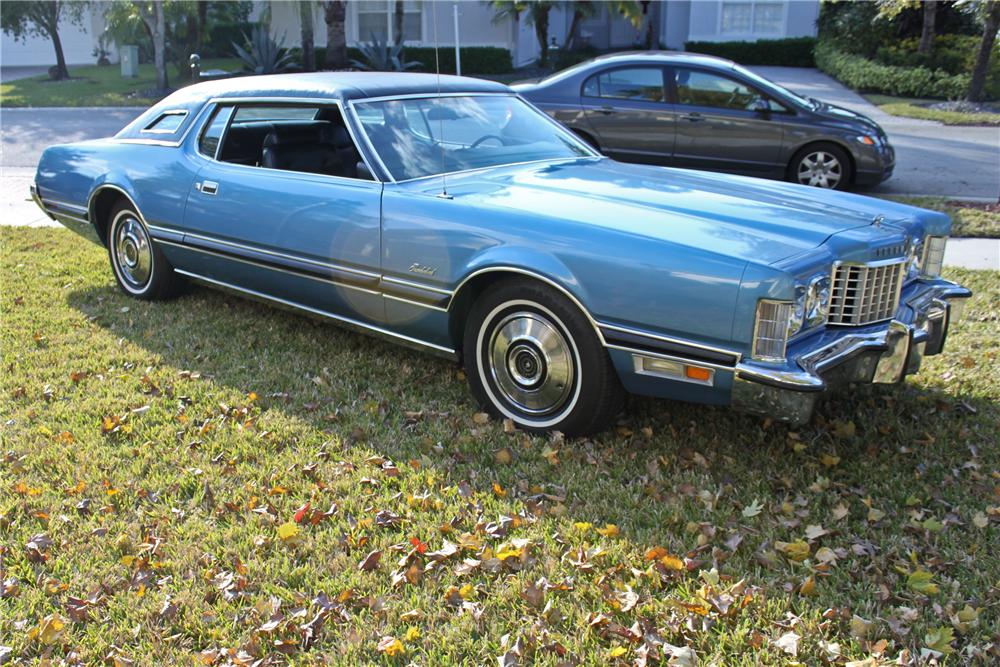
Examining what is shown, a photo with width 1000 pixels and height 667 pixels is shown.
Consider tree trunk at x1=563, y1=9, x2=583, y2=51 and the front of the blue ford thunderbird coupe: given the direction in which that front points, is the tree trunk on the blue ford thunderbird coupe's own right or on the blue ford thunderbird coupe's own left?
on the blue ford thunderbird coupe's own left

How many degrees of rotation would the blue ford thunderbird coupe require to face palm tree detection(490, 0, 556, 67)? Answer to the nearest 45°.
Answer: approximately 135° to its left

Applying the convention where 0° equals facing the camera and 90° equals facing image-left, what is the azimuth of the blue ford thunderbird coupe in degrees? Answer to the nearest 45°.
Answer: approximately 315°

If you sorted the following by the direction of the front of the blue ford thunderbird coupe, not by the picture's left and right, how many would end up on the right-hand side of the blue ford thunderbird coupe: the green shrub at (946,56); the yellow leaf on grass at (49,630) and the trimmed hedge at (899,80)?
1

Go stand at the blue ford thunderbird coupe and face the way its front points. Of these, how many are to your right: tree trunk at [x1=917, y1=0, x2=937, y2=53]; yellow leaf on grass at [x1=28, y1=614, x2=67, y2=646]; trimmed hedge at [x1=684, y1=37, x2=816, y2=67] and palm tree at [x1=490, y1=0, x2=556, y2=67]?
1

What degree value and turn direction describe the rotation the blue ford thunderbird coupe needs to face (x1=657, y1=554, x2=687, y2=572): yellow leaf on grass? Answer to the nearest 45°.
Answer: approximately 45° to its right

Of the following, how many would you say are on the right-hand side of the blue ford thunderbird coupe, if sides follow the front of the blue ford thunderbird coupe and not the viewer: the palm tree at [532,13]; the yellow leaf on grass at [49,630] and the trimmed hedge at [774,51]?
1

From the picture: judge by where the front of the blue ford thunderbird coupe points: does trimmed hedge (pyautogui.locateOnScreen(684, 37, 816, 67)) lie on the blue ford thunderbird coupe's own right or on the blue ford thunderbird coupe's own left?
on the blue ford thunderbird coupe's own left

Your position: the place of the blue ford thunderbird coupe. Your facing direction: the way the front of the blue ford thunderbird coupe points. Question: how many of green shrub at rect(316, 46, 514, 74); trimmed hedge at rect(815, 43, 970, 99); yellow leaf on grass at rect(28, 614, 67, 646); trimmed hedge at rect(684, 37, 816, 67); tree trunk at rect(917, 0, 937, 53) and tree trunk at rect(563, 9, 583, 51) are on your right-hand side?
1

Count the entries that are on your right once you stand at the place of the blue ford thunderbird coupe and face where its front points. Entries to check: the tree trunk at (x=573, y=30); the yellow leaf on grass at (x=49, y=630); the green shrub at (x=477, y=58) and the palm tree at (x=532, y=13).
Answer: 1

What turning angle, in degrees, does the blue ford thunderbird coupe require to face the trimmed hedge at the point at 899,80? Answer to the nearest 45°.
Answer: approximately 90° to its left

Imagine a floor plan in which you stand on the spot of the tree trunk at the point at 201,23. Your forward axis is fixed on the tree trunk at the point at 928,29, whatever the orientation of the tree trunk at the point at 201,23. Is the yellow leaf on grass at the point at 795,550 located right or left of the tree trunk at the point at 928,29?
right

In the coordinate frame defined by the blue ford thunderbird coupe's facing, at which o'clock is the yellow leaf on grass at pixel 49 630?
The yellow leaf on grass is roughly at 3 o'clock from the blue ford thunderbird coupe.

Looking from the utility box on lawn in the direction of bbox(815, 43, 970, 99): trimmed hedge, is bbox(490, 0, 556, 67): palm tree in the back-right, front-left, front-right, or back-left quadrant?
front-left

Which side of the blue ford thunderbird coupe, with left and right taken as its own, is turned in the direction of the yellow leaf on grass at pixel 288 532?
right

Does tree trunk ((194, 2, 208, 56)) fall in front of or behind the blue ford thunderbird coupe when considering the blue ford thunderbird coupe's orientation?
behind

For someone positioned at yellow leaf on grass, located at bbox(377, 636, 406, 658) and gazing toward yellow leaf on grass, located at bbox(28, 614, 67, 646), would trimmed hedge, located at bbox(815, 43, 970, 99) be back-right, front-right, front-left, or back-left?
back-right

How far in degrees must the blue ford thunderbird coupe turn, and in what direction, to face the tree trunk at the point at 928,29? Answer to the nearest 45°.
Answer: approximately 90° to its left
